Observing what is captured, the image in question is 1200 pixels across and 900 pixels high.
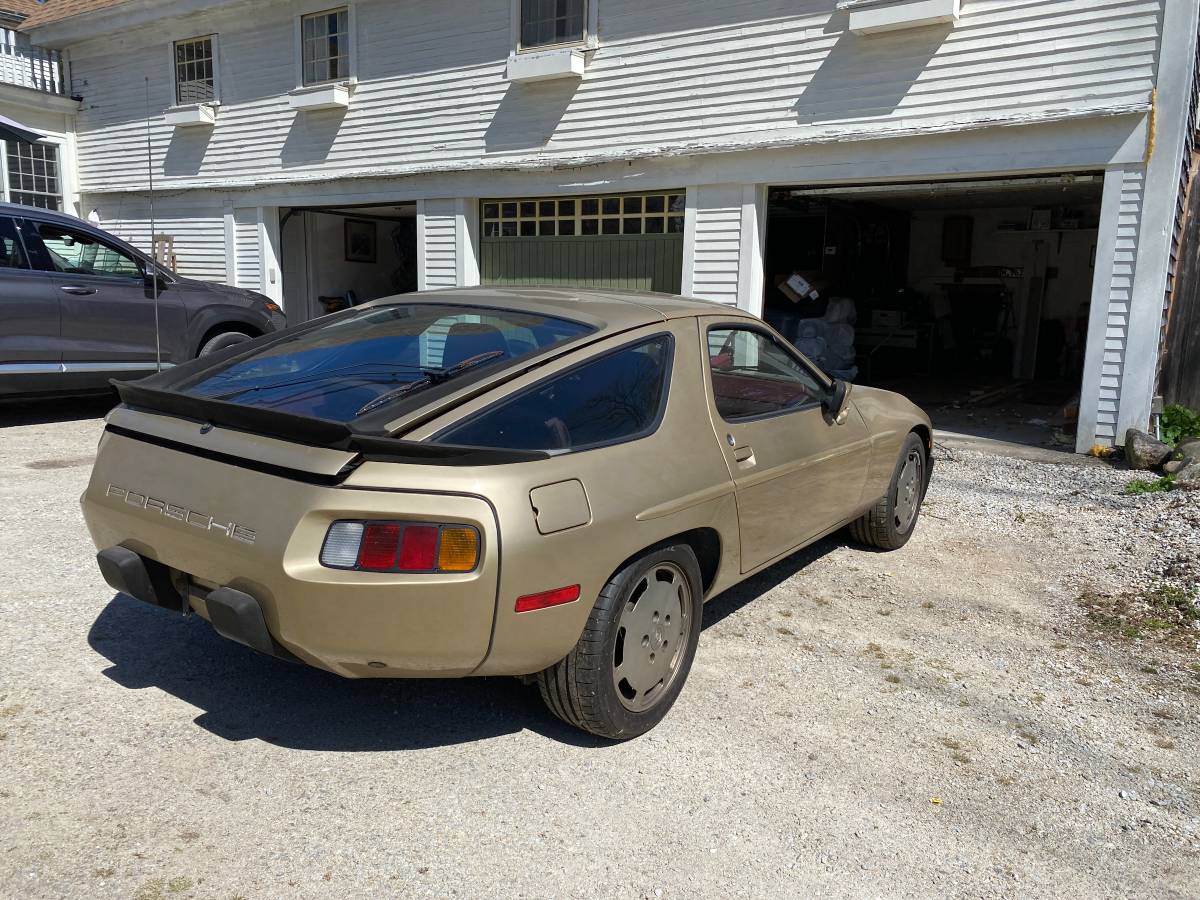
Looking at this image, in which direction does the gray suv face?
to the viewer's right

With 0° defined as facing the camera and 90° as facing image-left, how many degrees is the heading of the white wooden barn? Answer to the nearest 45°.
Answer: approximately 45°

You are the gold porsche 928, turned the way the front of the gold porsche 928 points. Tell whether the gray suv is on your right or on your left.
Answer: on your left

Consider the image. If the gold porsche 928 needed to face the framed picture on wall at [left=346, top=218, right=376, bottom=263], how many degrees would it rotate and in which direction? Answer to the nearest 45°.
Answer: approximately 45° to its left

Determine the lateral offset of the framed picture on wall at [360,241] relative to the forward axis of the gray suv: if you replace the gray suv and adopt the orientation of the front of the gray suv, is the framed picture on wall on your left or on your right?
on your left

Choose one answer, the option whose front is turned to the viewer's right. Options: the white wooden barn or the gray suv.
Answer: the gray suv

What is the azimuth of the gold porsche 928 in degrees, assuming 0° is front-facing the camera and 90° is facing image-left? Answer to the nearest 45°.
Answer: approximately 225°

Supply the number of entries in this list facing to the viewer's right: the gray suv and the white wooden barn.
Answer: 1

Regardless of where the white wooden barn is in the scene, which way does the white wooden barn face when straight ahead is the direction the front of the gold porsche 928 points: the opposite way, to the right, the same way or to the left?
the opposite way

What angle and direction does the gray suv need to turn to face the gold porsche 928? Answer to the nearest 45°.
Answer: approximately 90° to its right

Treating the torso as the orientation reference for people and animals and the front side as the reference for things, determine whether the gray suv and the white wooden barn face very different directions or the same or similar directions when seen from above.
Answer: very different directions

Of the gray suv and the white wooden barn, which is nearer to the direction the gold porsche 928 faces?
the white wooden barn
